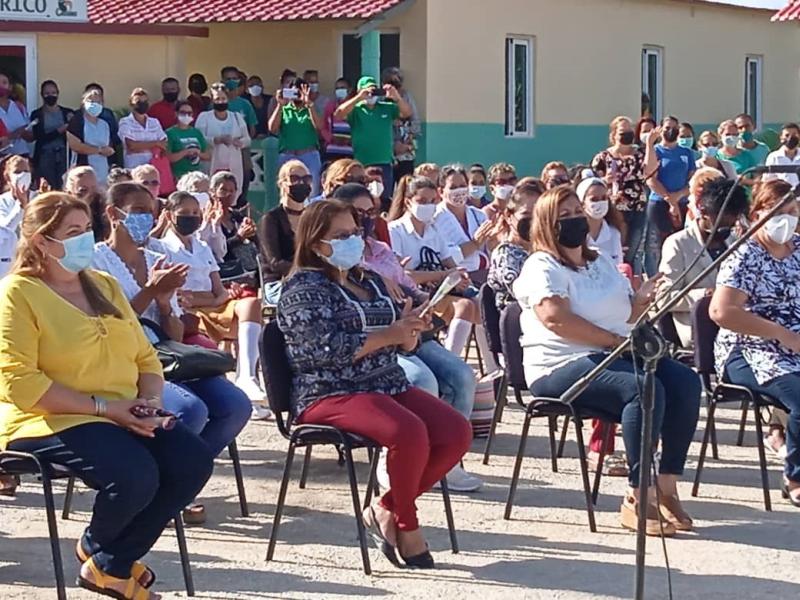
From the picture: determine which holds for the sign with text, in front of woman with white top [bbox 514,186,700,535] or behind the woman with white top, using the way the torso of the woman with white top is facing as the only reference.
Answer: behind

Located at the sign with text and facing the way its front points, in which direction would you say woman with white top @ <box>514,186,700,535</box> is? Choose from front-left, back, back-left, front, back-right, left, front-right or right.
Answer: front

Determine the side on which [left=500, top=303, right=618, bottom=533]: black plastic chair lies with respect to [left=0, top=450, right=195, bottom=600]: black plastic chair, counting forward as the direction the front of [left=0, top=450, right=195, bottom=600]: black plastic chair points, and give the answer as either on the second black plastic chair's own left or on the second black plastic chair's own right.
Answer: on the second black plastic chair's own left

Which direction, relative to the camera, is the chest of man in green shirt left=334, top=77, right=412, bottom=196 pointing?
toward the camera

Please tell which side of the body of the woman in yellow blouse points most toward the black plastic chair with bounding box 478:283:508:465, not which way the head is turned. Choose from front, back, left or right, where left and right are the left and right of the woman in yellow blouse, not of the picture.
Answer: left

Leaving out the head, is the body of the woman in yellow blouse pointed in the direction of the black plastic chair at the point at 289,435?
no

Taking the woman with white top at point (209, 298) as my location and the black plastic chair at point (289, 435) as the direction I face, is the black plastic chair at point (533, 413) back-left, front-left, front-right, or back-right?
front-left

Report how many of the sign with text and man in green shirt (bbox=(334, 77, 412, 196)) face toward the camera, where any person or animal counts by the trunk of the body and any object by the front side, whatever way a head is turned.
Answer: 2

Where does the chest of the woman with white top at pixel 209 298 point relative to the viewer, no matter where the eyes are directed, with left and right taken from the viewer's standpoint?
facing the viewer and to the right of the viewer

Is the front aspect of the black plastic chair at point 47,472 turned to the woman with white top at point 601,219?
no

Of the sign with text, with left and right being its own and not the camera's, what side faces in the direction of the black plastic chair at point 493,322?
front

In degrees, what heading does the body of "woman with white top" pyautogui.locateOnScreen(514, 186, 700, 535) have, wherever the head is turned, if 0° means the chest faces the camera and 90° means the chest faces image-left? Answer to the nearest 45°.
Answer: approximately 315°

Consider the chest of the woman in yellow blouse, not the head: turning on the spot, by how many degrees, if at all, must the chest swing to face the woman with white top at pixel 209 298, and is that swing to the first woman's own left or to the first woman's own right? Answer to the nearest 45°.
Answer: approximately 135° to the first woman's own left

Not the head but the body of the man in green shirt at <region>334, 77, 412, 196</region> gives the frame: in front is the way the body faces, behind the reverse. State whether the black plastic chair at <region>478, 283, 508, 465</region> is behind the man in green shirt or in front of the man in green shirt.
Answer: in front

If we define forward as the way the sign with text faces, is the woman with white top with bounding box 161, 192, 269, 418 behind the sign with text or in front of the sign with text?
in front

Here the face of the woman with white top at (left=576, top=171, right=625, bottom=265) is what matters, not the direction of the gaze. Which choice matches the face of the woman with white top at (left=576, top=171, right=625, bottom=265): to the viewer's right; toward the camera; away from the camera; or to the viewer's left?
toward the camera

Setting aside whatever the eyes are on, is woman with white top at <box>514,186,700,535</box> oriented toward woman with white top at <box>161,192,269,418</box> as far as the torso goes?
no

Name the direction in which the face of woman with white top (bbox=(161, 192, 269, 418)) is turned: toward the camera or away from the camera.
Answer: toward the camera

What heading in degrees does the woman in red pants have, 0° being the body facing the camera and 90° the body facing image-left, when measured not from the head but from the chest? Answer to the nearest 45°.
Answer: approximately 315°

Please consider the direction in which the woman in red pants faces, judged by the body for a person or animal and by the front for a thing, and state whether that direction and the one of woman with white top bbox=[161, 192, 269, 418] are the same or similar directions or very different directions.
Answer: same or similar directions

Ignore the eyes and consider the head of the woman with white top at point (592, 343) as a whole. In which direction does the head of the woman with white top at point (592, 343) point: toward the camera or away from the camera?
toward the camera

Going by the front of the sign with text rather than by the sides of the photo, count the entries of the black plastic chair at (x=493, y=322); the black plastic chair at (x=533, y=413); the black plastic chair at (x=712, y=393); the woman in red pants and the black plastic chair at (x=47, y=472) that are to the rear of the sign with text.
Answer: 0
